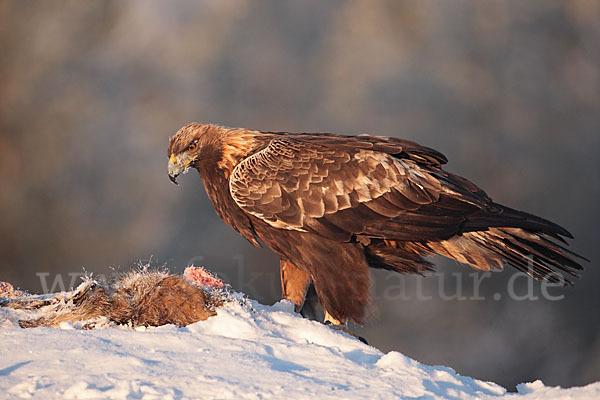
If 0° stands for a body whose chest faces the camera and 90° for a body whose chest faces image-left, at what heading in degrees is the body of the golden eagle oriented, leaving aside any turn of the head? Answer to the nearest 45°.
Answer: approximately 90°
